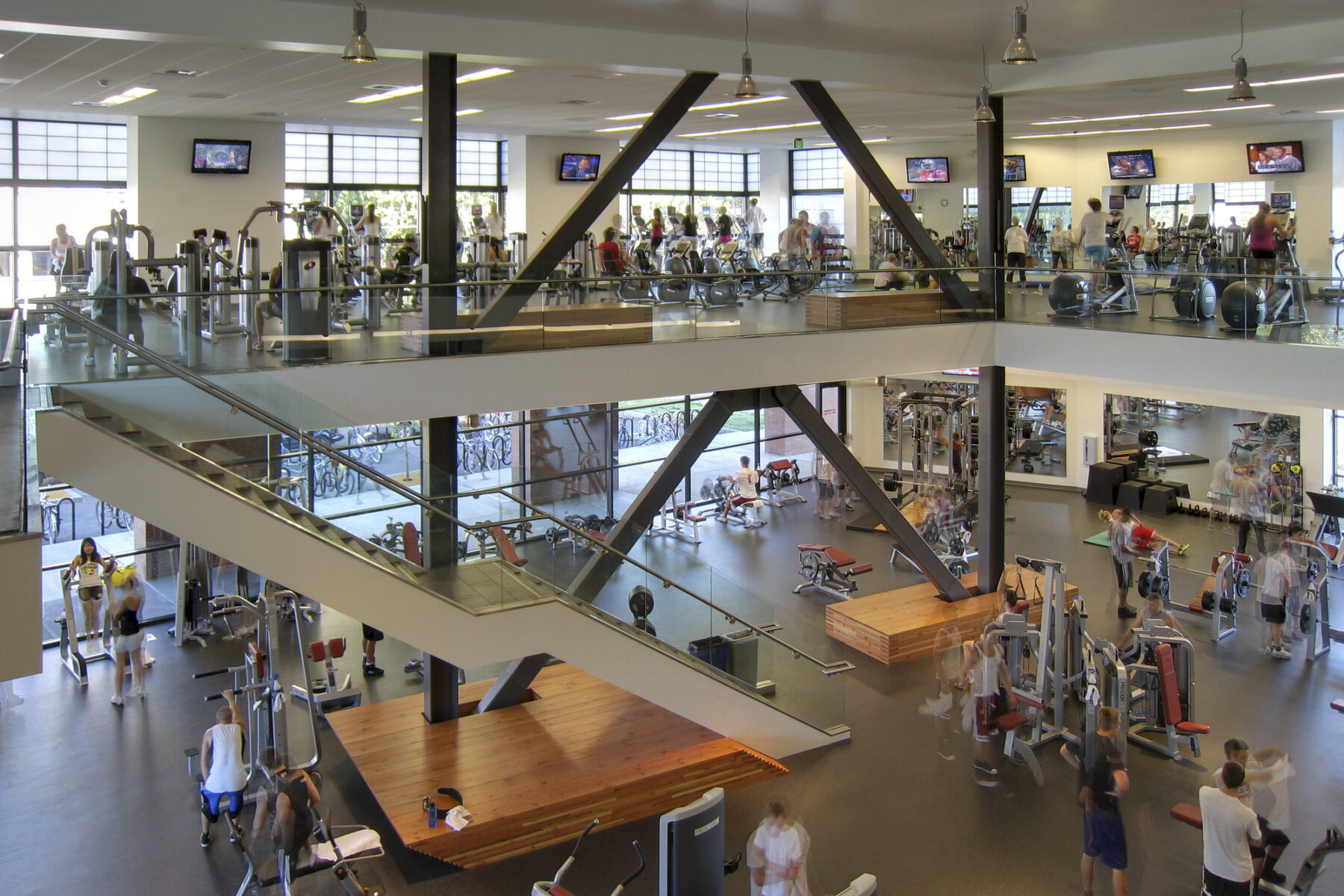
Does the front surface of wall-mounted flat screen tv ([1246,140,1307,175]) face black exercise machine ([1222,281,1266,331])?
yes

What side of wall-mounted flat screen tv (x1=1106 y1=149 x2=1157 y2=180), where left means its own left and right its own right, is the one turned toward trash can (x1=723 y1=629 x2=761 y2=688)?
front

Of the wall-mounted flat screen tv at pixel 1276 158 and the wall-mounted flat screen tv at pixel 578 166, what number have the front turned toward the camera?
2

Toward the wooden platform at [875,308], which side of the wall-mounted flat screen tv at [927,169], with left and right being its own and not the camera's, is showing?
front
